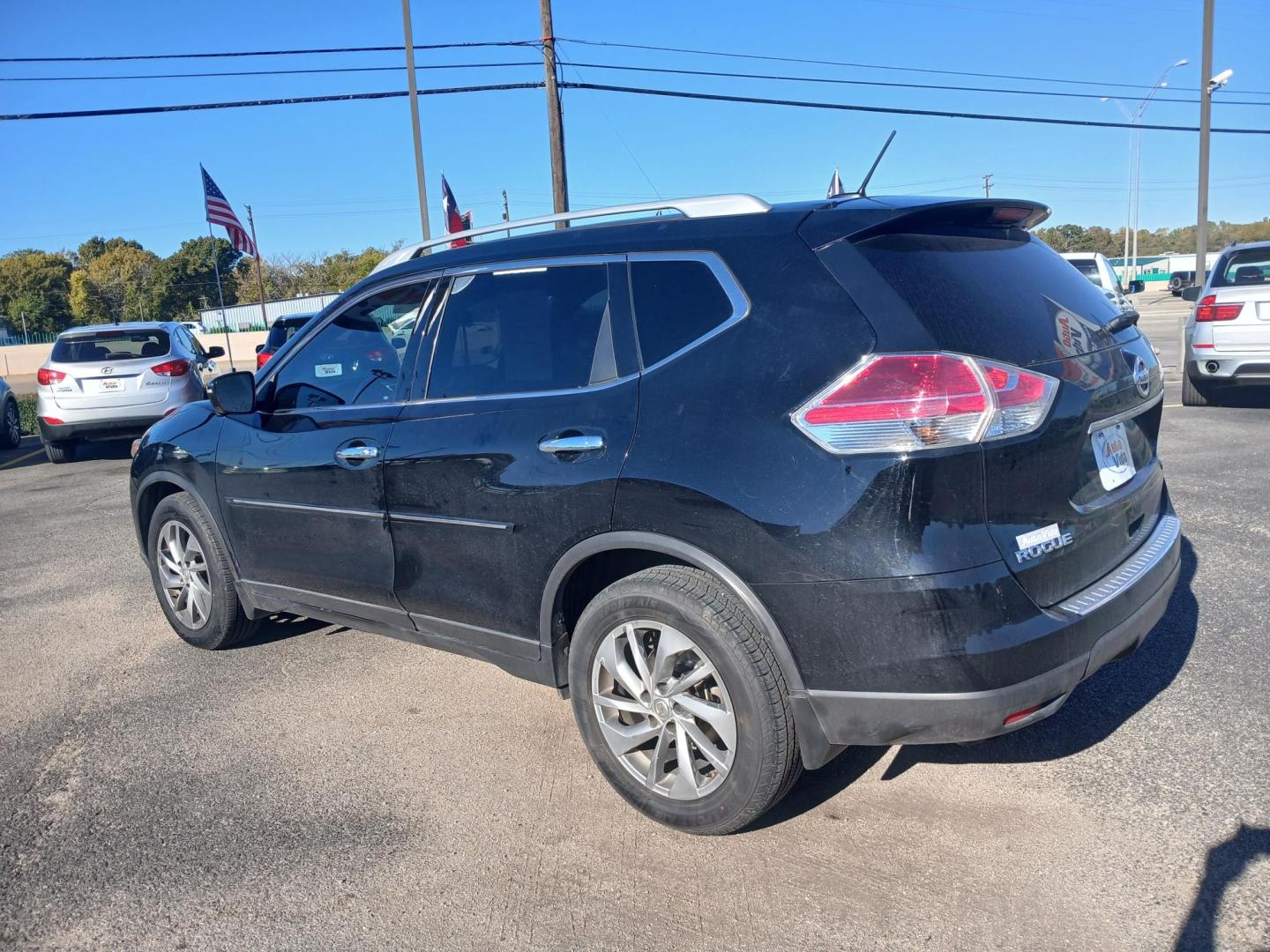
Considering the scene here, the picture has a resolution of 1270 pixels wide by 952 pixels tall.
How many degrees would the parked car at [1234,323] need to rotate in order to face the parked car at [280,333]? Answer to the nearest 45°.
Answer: approximately 90° to its left

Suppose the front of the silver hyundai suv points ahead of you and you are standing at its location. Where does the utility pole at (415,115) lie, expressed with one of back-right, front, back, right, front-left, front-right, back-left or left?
front

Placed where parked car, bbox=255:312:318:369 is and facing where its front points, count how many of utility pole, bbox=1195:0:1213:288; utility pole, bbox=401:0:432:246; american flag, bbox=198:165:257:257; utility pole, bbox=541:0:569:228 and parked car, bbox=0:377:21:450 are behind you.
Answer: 1

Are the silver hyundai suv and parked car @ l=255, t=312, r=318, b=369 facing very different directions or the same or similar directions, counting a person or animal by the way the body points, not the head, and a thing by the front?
same or similar directions

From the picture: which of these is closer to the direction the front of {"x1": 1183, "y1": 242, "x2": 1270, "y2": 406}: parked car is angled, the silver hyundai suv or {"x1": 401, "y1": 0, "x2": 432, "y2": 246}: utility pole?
the utility pole

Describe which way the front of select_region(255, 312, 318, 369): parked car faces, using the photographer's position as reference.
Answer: facing away from the viewer and to the right of the viewer

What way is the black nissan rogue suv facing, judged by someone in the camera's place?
facing away from the viewer and to the left of the viewer

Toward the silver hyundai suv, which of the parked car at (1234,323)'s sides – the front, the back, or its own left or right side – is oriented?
left

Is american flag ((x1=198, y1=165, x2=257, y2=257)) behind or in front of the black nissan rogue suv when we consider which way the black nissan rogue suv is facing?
in front

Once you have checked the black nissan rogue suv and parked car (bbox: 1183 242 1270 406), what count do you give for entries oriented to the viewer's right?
0

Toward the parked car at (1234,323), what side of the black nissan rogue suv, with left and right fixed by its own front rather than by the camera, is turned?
right

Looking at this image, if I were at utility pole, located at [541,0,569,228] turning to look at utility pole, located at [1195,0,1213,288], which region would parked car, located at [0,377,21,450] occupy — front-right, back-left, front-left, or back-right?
back-right

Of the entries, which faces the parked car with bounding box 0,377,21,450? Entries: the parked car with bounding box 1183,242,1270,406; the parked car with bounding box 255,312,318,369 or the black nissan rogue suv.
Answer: the black nissan rogue suv

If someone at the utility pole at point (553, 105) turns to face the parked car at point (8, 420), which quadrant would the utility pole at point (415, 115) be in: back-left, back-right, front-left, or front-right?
front-right

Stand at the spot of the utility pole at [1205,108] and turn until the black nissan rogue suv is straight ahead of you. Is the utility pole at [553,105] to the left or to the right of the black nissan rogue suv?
right

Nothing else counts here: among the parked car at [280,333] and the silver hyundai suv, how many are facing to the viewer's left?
0

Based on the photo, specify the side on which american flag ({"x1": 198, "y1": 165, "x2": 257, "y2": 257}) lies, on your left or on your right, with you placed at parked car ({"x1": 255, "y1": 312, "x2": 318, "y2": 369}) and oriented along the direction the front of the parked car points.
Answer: on your left

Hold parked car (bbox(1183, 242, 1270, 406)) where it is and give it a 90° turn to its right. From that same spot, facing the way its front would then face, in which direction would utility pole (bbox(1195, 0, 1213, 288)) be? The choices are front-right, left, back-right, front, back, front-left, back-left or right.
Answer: left

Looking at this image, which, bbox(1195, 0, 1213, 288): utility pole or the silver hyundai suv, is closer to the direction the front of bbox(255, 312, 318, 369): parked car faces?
the utility pole

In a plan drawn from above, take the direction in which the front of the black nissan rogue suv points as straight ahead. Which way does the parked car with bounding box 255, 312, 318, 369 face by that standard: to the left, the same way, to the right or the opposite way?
to the right

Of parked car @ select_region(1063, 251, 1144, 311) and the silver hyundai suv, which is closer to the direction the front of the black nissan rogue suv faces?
the silver hyundai suv

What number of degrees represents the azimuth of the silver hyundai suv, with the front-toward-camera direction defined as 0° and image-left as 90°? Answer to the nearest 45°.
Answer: approximately 225°

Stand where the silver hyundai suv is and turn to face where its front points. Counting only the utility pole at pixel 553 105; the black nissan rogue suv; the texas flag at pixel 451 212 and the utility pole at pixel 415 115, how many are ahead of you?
3

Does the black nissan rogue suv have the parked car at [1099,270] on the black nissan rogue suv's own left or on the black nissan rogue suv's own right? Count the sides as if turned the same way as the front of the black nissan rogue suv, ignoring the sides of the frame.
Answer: on the black nissan rogue suv's own right
